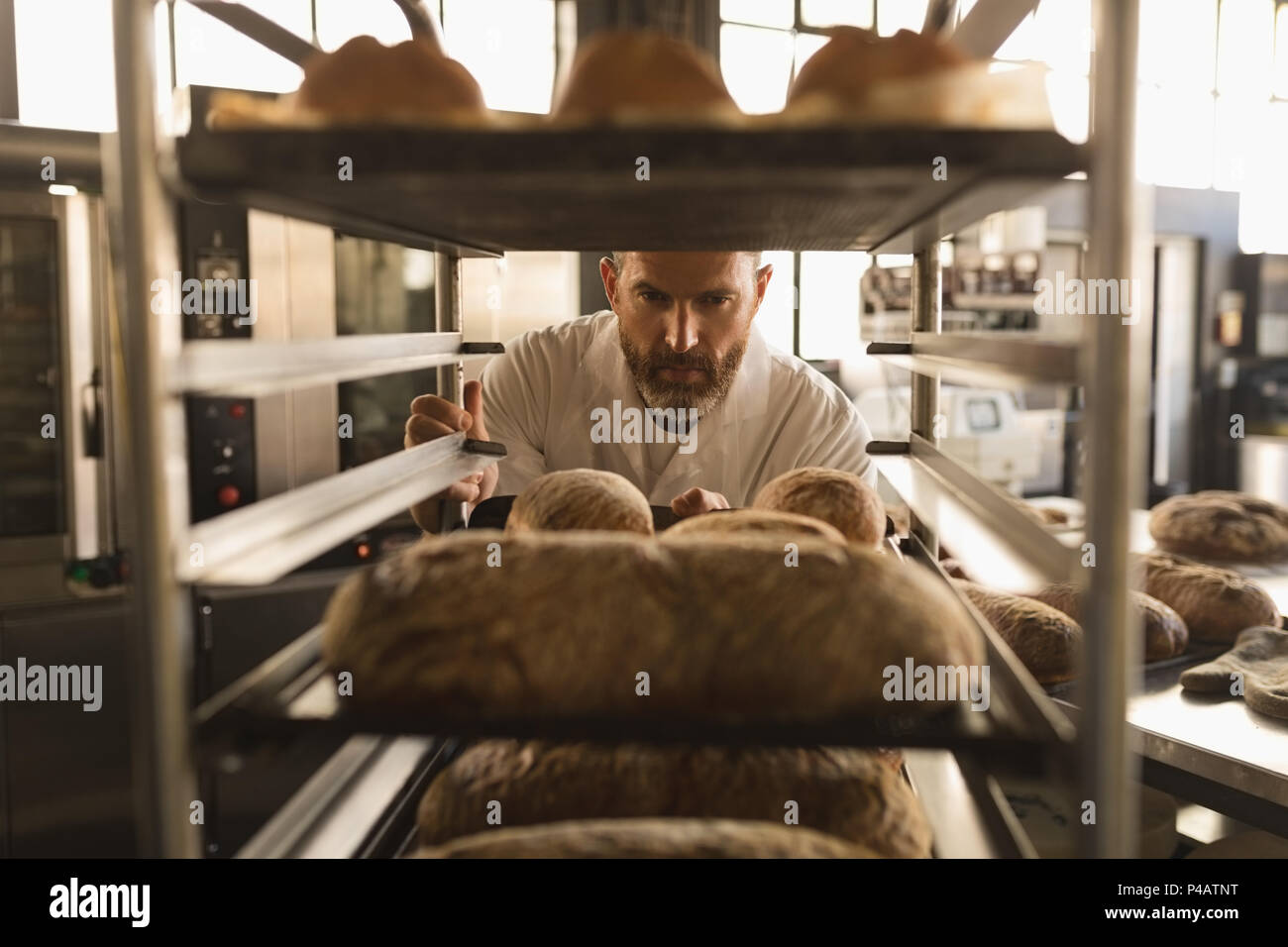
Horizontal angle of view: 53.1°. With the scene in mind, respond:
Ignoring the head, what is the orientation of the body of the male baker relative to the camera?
toward the camera

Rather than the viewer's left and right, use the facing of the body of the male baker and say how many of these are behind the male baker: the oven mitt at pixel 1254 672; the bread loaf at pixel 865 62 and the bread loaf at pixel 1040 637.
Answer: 0

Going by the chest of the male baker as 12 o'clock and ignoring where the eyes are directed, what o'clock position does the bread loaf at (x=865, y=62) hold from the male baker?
The bread loaf is roughly at 12 o'clock from the male baker.

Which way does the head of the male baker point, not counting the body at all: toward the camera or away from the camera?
toward the camera

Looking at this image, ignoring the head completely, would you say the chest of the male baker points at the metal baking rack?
yes

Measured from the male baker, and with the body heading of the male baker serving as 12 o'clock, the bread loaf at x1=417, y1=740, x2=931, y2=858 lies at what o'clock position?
The bread loaf is roughly at 12 o'clock from the male baker.

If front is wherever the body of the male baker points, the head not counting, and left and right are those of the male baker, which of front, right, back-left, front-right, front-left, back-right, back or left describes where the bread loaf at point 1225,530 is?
left

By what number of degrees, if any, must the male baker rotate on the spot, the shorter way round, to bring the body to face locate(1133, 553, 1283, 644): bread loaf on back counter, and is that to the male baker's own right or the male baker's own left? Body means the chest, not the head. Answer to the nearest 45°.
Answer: approximately 45° to the male baker's own left

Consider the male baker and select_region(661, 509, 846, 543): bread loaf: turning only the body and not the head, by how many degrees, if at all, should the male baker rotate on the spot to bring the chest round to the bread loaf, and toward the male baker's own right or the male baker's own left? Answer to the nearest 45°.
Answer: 0° — they already face it

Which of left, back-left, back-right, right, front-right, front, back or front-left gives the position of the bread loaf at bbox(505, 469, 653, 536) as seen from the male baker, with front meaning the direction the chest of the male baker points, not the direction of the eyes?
front

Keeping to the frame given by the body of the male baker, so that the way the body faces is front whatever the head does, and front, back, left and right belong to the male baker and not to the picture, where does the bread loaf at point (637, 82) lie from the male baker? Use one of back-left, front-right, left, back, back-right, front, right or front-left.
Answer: front

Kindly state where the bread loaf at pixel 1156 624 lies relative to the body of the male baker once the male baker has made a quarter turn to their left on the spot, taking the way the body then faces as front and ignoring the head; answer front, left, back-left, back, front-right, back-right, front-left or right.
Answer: front-right

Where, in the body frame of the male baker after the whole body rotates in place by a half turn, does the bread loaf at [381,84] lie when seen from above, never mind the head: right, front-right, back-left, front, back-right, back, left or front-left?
back

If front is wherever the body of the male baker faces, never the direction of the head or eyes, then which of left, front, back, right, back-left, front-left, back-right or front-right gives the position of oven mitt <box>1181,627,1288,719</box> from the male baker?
front-left
